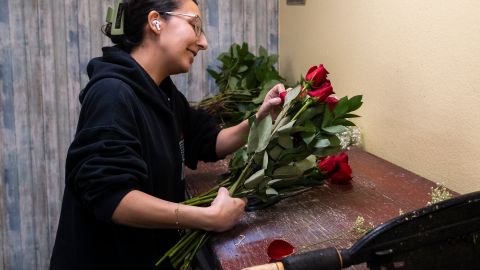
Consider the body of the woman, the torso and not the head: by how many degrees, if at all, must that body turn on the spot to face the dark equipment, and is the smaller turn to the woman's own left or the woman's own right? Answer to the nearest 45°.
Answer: approximately 45° to the woman's own right

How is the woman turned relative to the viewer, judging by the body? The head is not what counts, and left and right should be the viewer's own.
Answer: facing to the right of the viewer

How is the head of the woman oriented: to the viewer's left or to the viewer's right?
to the viewer's right
